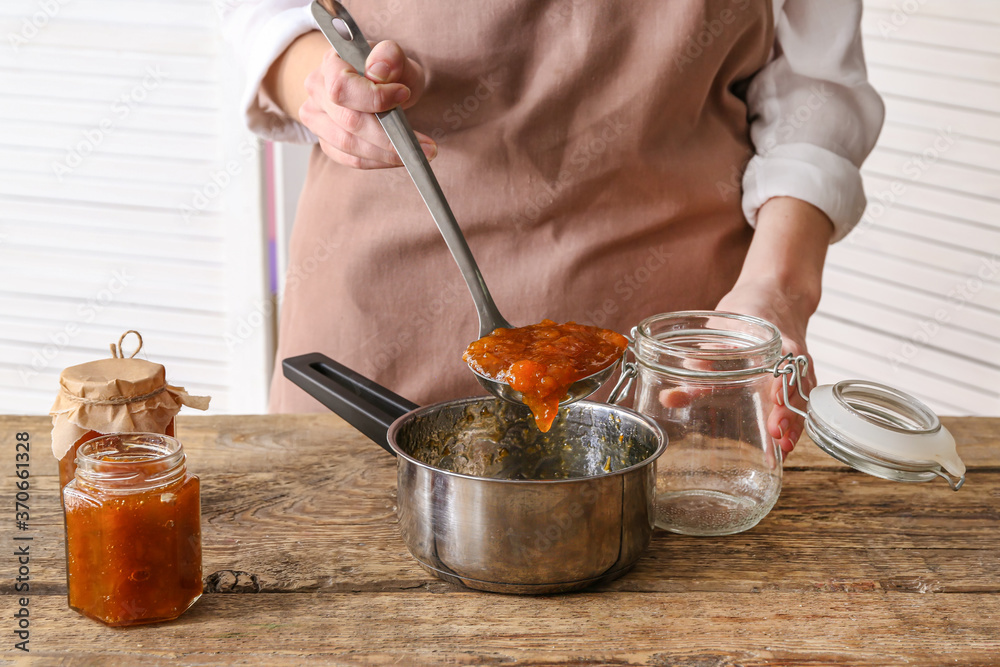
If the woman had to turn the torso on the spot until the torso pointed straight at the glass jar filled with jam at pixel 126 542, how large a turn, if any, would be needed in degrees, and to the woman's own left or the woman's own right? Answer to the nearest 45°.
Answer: approximately 45° to the woman's own right

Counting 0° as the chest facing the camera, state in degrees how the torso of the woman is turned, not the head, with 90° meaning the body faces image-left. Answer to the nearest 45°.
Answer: approximately 0°

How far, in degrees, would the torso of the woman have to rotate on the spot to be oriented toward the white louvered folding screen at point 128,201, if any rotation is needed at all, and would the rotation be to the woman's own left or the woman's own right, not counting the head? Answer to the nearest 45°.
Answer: approximately 135° to the woman's own right

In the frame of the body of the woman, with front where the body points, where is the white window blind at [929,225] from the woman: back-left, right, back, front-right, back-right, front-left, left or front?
back-left
